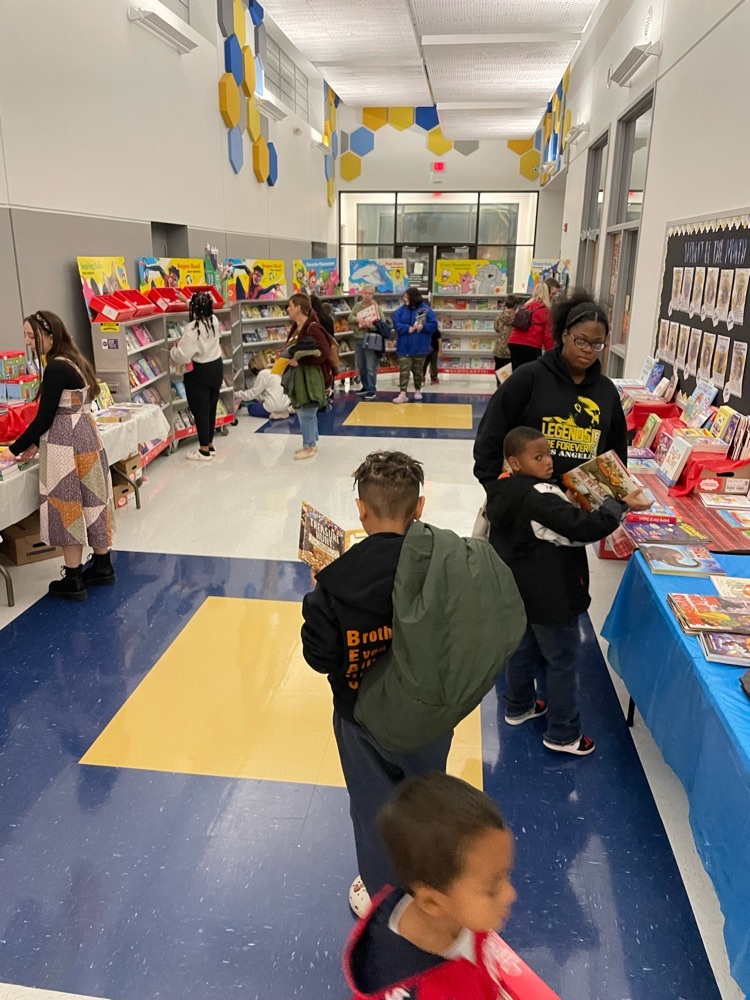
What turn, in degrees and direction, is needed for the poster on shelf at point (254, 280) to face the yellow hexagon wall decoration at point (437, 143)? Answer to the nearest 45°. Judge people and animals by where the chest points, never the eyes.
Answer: approximately 135° to its left

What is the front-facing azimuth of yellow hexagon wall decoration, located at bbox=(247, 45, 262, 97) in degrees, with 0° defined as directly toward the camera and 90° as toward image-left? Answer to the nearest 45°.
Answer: approximately 270°

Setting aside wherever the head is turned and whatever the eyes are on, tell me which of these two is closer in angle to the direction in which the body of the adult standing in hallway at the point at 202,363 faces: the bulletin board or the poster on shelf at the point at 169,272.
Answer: the poster on shelf

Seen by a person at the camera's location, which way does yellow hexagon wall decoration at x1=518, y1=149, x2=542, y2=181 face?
facing the viewer

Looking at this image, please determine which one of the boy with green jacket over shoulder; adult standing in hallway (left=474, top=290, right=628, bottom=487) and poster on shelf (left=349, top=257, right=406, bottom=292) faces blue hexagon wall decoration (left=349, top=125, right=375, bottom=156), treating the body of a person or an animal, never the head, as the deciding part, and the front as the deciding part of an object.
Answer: the boy with green jacket over shoulder

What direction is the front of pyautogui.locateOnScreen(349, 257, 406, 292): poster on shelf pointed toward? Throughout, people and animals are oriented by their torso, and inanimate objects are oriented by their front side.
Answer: toward the camera

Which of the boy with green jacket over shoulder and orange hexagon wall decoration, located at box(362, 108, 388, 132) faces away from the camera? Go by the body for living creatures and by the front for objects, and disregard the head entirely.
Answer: the boy with green jacket over shoulder

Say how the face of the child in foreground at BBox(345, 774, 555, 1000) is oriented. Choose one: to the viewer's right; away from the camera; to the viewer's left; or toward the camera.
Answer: to the viewer's right

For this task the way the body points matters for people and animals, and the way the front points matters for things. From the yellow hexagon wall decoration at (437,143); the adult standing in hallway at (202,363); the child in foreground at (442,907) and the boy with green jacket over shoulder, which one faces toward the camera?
the yellow hexagon wall decoration

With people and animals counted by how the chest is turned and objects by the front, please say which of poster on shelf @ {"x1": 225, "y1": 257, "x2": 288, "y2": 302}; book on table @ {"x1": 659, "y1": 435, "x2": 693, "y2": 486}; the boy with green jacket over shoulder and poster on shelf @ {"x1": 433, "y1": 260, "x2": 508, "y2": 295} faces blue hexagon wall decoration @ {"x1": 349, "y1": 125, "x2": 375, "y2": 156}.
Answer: the boy with green jacket over shoulder

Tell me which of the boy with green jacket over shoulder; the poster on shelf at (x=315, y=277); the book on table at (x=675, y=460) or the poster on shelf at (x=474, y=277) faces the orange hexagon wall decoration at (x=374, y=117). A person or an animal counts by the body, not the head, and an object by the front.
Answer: the boy with green jacket over shoulder

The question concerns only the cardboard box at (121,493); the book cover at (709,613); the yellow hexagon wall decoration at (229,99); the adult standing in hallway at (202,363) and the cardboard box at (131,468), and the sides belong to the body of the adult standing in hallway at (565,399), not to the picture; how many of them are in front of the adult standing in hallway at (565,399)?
1

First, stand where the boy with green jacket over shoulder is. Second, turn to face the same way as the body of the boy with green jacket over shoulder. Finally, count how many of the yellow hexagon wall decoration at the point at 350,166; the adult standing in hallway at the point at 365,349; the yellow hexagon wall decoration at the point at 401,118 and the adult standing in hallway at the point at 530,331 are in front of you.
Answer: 4

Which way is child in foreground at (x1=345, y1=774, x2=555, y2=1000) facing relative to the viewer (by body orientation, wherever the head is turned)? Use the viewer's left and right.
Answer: facing to the right of the viewer

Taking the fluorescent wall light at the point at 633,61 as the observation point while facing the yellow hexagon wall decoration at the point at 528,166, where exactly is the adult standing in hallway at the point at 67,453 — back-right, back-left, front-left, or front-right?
back-left

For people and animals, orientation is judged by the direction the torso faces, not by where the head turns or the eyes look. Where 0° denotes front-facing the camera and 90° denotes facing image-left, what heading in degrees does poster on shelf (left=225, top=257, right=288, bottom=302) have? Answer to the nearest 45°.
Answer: approximately 0°

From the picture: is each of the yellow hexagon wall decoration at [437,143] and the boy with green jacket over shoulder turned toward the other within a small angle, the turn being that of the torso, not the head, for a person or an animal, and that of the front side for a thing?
yes

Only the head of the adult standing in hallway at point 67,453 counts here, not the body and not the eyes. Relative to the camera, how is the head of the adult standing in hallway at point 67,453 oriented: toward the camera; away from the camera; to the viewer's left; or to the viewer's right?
to the viewer's left

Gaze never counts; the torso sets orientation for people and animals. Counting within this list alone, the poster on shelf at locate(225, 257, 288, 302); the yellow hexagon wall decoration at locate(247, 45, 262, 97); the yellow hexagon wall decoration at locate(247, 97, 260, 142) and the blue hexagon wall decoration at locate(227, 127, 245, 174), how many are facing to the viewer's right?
3
